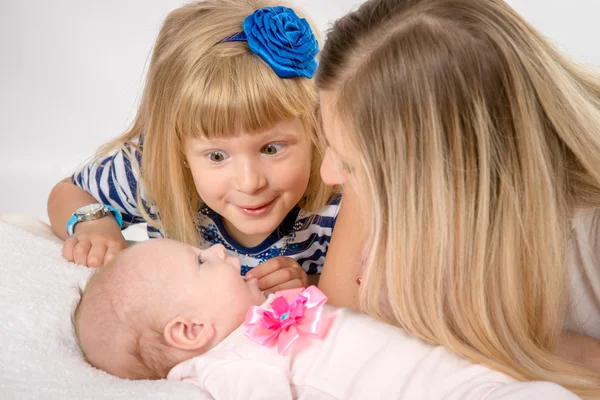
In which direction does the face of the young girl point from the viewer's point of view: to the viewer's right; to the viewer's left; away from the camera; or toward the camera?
toward the camera

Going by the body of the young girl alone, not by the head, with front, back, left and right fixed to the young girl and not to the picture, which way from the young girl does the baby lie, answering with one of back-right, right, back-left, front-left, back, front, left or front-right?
front

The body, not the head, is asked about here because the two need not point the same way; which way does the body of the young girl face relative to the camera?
toward the camera
